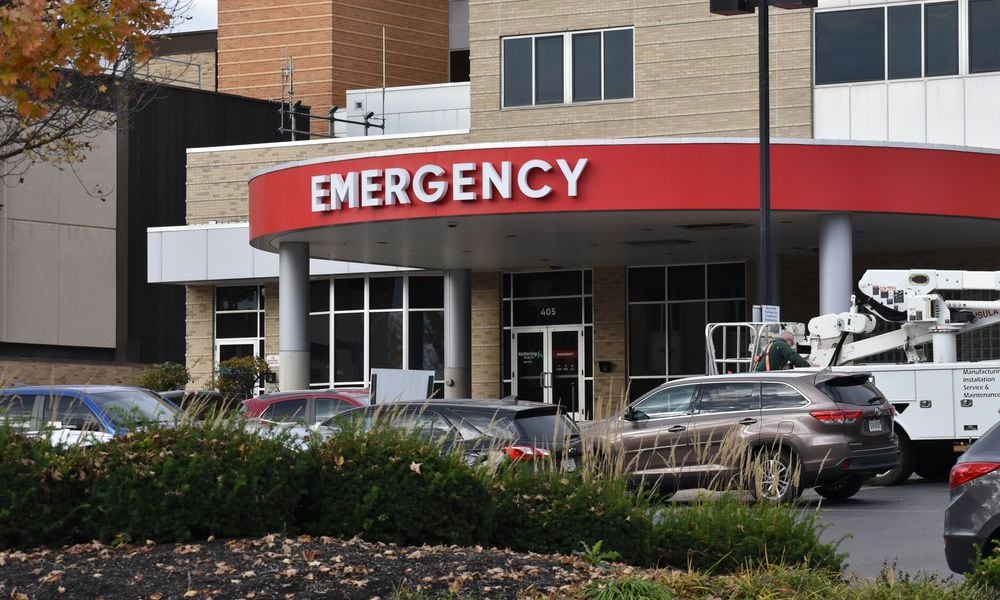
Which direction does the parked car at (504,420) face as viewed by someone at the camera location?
facing away from the viewer and to the left of the viewer

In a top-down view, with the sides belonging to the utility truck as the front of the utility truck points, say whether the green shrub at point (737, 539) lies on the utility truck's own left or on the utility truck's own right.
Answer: on the utility truck's own right

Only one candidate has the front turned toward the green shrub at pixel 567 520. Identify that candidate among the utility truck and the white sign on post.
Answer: the white sign on post

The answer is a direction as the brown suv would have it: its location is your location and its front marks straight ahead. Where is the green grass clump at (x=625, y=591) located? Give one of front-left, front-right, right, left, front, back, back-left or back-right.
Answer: back-left

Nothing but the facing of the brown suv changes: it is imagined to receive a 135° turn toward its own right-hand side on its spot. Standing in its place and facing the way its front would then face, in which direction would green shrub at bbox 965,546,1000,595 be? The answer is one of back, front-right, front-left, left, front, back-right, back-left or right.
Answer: right

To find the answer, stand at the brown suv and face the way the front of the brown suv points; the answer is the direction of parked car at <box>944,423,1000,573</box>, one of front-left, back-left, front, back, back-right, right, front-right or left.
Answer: back-left

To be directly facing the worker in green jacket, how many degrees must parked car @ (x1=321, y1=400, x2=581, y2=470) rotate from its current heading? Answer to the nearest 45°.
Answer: approximately 90° to its right

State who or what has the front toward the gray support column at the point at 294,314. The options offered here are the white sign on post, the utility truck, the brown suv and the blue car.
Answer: the brown suv

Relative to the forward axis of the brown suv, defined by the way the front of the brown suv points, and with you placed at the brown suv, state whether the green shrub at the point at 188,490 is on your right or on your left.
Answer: on your left

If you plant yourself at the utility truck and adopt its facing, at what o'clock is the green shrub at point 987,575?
The green shrub is roughly at 3 o'clock from the utility truck.

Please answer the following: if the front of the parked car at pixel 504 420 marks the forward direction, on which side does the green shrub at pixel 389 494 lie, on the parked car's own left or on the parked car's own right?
on the parked car's own left
